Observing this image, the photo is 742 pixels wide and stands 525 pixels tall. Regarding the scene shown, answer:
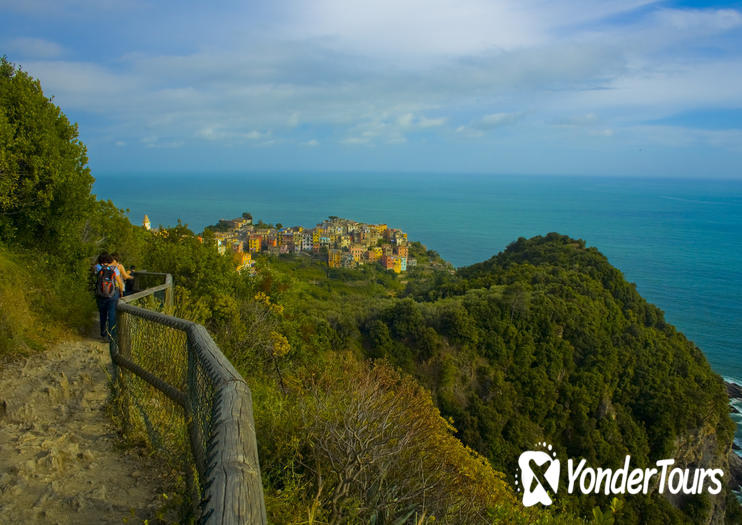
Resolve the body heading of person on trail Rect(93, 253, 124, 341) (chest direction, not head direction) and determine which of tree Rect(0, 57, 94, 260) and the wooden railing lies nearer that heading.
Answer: the tree

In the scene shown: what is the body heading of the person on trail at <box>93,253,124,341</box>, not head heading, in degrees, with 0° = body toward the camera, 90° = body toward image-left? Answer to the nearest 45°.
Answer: approximately 180°

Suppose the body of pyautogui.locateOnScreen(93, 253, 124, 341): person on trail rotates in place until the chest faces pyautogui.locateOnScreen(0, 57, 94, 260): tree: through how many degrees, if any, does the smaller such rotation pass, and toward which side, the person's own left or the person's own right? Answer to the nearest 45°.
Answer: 0° — they already face it

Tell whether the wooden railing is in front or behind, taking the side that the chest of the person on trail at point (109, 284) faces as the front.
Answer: behind
